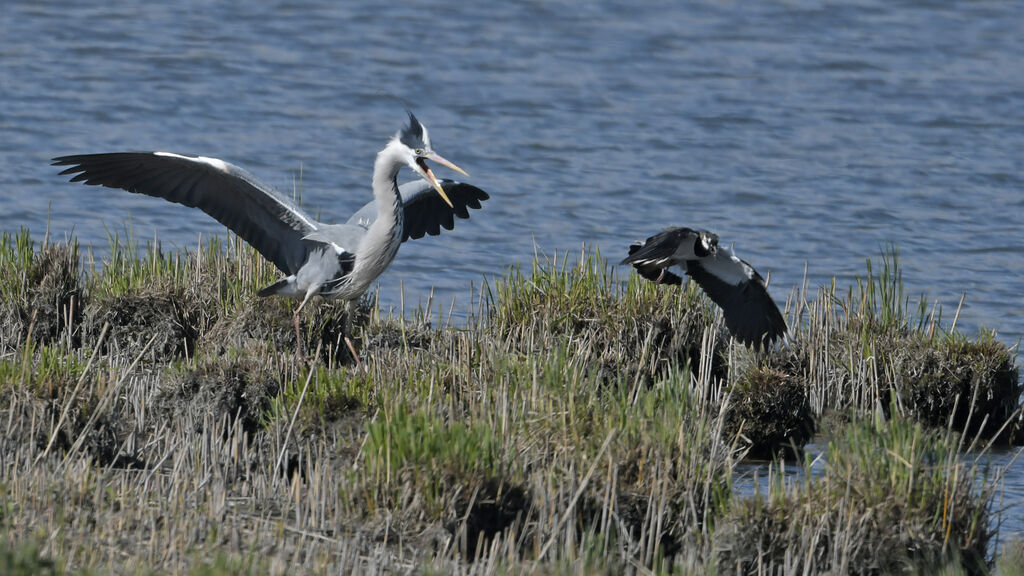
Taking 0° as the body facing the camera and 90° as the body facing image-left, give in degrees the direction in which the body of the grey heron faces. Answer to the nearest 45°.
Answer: approximately 315°

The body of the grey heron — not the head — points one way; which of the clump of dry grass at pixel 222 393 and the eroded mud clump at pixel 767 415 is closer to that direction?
the eroded mud clump

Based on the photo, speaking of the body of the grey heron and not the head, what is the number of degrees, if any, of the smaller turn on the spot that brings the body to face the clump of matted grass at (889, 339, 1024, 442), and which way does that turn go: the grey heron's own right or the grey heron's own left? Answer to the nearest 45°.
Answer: approximately 45° to the grey heron's own left

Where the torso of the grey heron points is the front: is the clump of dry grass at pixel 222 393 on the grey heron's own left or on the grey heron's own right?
on the grey heron's own right

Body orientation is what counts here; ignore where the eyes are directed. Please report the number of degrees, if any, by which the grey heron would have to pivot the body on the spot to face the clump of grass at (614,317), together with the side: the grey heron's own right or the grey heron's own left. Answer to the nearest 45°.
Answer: approximately 45° to the grey heron's own left
